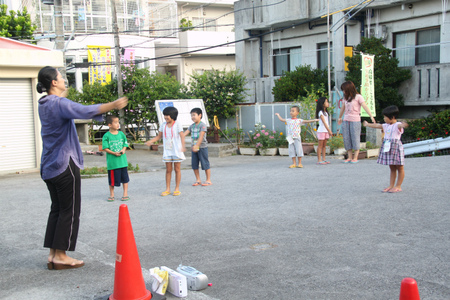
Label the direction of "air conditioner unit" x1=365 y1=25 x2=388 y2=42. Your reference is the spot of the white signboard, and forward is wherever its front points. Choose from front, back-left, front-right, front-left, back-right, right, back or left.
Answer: left

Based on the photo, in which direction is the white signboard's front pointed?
toward the camera

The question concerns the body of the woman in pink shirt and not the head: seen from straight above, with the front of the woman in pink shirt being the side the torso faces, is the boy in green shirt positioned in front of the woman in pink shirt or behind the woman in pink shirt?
in front

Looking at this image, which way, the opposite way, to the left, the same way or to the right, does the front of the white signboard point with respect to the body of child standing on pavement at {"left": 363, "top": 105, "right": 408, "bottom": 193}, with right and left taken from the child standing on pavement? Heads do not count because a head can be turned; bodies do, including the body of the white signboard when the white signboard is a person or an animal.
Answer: to the left

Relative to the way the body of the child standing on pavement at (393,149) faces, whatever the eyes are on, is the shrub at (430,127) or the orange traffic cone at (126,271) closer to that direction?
the orange traffic cone

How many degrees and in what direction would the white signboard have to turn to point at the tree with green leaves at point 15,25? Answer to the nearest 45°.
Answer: approximately 135° to its right

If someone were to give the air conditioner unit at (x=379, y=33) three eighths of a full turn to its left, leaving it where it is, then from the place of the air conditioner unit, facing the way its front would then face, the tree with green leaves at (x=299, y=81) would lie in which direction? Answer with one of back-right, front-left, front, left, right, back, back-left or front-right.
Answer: back

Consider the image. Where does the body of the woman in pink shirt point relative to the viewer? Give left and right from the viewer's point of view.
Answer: facing the viewer and to the left of the viewer

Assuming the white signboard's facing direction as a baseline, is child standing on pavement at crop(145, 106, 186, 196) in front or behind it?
in front

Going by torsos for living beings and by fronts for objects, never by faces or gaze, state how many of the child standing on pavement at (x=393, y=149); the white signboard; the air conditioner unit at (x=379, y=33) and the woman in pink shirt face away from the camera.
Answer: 0

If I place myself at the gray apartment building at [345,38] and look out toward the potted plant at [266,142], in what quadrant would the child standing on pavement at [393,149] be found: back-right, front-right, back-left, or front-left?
front-left

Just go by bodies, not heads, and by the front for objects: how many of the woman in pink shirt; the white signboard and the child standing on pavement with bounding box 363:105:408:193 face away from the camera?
0

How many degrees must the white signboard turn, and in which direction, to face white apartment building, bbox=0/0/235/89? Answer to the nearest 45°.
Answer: approximately 180°

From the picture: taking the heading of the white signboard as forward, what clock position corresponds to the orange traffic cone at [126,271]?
The orange traffic cone is roughly at 12 o'clock from the white signboard.
